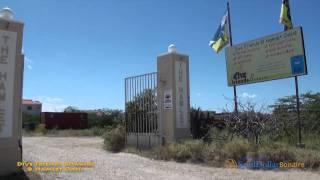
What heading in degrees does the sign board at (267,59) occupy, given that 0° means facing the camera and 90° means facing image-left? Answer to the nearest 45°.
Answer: approximately 45°

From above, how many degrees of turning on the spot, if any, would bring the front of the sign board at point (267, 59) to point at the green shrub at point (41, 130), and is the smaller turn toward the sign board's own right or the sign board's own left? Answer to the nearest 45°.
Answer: approximately 90° to the sign board's own right

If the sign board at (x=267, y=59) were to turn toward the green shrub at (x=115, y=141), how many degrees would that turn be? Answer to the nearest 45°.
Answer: approximately 45° to its right

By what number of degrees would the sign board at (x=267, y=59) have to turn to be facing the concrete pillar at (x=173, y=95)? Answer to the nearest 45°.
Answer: approximately 45° to its right

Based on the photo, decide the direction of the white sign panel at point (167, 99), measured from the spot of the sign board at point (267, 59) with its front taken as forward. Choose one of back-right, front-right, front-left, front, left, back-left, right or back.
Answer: front-right

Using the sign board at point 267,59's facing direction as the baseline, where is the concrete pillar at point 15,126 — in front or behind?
in front
